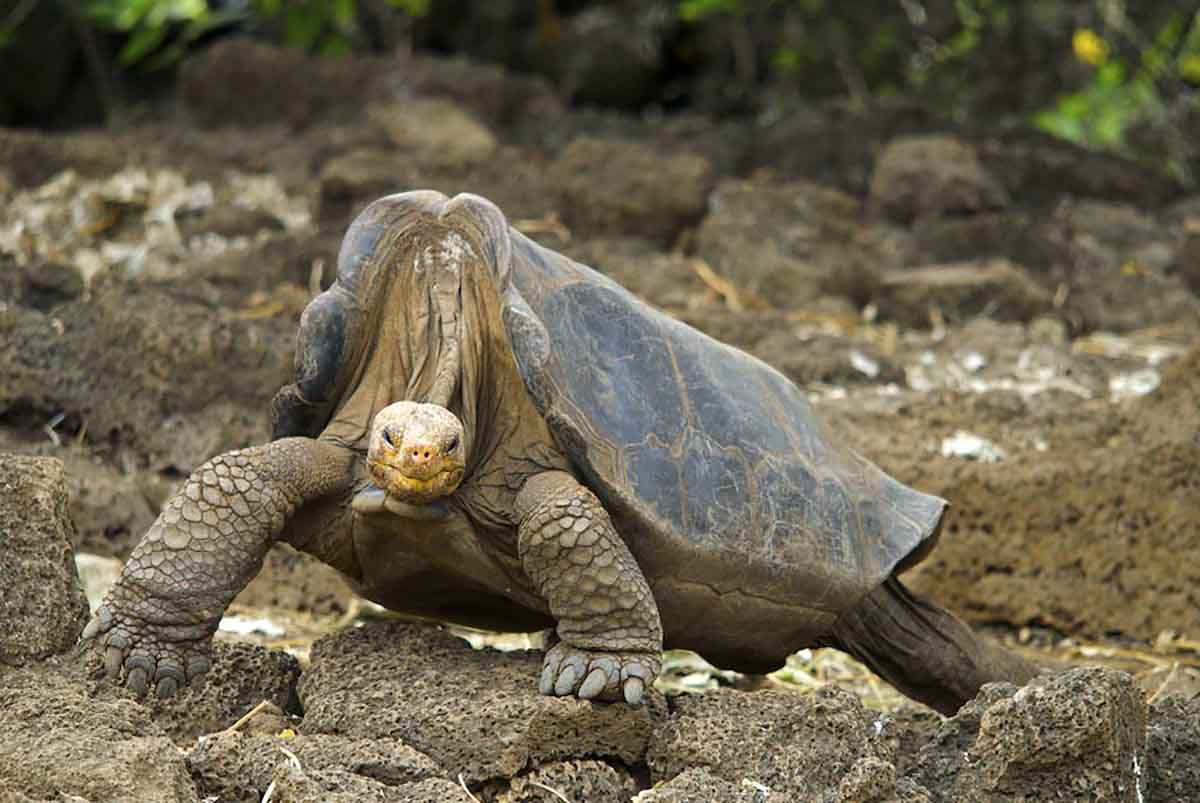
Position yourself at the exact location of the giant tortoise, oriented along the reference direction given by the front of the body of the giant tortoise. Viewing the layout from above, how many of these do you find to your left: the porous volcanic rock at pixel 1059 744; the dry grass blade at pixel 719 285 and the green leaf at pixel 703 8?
1

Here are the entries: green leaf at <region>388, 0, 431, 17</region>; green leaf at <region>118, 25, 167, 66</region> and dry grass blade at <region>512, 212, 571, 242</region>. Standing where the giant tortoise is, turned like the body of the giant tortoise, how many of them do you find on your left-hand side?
0

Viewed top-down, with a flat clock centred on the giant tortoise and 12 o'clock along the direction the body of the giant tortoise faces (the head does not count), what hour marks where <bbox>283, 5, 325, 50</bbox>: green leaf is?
The green leaf is roughly at 4 o'clock from the giant tortoise.

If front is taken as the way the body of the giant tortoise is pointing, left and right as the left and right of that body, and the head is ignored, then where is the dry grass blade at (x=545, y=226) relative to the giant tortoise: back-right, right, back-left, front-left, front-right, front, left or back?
back-right

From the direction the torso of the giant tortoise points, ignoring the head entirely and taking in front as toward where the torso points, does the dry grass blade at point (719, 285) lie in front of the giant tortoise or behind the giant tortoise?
behind

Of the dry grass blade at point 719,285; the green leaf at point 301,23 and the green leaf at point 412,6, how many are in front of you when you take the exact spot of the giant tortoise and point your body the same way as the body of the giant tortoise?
0

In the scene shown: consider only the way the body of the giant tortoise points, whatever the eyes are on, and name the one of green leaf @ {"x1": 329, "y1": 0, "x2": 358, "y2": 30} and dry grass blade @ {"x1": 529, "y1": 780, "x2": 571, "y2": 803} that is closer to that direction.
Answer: the dry grass blade

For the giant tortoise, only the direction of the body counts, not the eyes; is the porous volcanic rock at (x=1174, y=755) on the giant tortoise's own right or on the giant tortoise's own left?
on the giant tortoise's own left

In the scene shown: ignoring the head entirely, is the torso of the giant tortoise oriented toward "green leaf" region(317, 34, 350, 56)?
no

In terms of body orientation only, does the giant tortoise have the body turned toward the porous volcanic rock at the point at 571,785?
no

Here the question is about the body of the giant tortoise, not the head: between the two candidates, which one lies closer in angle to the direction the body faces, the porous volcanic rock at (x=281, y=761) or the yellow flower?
the porous volcanic rock

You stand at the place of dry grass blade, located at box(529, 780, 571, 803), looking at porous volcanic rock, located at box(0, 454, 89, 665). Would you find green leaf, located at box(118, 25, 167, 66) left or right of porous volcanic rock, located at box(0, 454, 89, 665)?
right

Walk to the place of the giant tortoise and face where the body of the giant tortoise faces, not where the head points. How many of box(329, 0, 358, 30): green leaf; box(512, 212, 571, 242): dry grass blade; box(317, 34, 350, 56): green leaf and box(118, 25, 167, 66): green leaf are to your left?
0

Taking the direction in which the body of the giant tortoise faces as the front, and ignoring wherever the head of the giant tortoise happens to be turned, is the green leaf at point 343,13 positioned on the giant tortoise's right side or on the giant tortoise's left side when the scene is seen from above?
on the giant tortoise's right side

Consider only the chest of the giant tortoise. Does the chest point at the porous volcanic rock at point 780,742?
no

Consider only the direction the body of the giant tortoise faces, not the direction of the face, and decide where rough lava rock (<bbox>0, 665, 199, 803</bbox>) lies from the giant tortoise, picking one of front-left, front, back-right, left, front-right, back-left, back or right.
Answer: front

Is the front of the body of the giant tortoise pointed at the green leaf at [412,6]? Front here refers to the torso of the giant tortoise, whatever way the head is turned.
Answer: no

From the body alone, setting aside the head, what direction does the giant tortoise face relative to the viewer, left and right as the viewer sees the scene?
facing the viewer and to the left of the viewer
